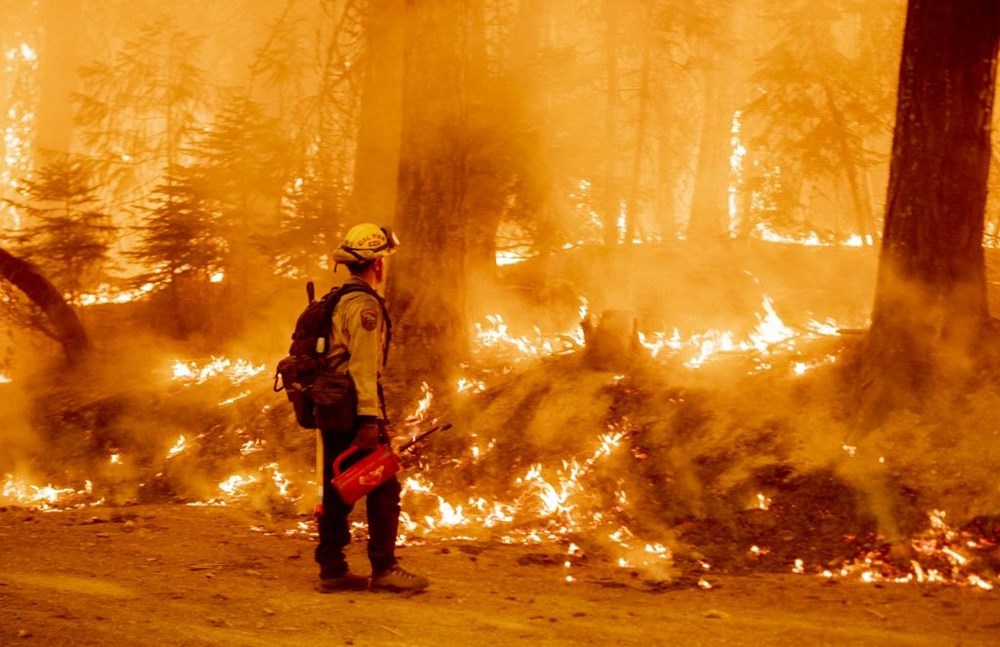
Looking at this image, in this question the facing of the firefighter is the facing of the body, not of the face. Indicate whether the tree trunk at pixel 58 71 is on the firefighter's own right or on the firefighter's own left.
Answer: on the firefighter's own left

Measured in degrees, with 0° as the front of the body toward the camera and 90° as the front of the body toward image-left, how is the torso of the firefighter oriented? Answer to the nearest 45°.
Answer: approximately 270°

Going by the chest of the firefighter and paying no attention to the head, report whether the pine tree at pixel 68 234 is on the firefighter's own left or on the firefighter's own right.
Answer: on the firefighter's own left

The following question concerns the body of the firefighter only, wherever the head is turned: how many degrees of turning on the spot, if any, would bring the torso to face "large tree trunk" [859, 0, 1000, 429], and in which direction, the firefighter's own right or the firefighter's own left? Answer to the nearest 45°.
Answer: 0° — they already face it

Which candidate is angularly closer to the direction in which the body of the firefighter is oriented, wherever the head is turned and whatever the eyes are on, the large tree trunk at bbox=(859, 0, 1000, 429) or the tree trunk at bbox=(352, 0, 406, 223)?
the large tree trunk

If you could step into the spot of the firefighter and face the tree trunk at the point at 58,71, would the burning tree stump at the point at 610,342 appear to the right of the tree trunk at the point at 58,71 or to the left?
right

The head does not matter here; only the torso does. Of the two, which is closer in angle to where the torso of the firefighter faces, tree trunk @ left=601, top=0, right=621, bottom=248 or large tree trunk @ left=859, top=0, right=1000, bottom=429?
the large tree trunk
